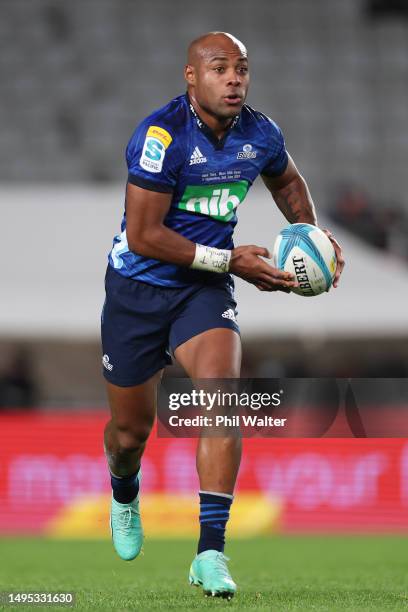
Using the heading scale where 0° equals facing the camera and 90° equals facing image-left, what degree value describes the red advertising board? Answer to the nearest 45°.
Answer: approximately 0°

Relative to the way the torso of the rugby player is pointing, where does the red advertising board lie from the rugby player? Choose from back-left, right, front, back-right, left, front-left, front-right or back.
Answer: back-left

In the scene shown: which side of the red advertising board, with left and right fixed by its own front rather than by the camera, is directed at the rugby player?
front

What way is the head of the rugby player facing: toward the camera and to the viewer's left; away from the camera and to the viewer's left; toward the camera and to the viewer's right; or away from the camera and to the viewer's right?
toward the camera and to the viewer's right

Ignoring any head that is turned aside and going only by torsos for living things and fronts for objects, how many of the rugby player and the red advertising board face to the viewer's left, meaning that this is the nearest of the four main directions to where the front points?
0
